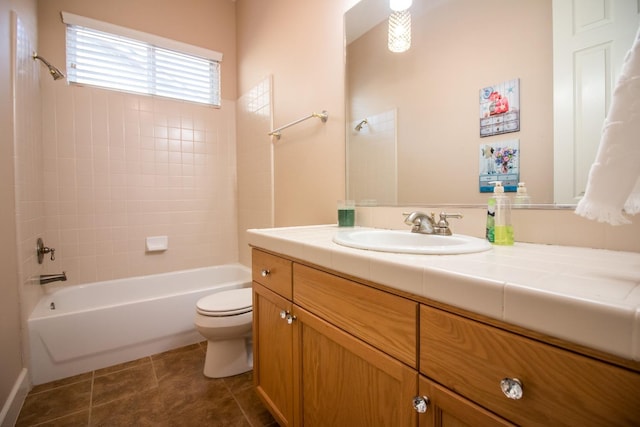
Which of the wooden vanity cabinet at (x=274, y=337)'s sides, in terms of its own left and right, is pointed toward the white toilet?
right

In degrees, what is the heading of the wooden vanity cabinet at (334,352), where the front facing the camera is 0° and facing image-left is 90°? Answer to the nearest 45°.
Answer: approximately 45°

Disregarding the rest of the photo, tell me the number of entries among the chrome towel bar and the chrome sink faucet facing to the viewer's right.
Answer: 0

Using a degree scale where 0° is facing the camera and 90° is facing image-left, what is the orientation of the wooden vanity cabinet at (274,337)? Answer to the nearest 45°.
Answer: approximately 45°

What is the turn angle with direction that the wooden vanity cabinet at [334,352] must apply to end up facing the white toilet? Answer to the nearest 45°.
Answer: approximately 90° to its right

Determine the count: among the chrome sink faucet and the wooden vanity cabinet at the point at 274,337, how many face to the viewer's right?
0
